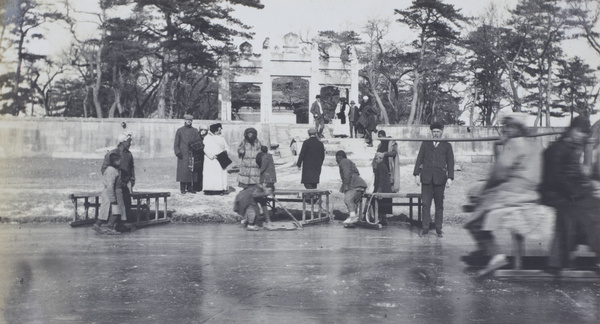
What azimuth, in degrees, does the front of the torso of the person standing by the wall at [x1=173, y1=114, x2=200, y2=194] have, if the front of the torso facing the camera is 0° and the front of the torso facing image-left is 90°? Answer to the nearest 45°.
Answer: approximately 0°

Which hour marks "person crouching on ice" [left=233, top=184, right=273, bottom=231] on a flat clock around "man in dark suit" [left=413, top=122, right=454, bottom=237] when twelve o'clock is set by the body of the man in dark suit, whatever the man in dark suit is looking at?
The person crouching on ice is roughly at 3 o'clock from the man in dark suit.
